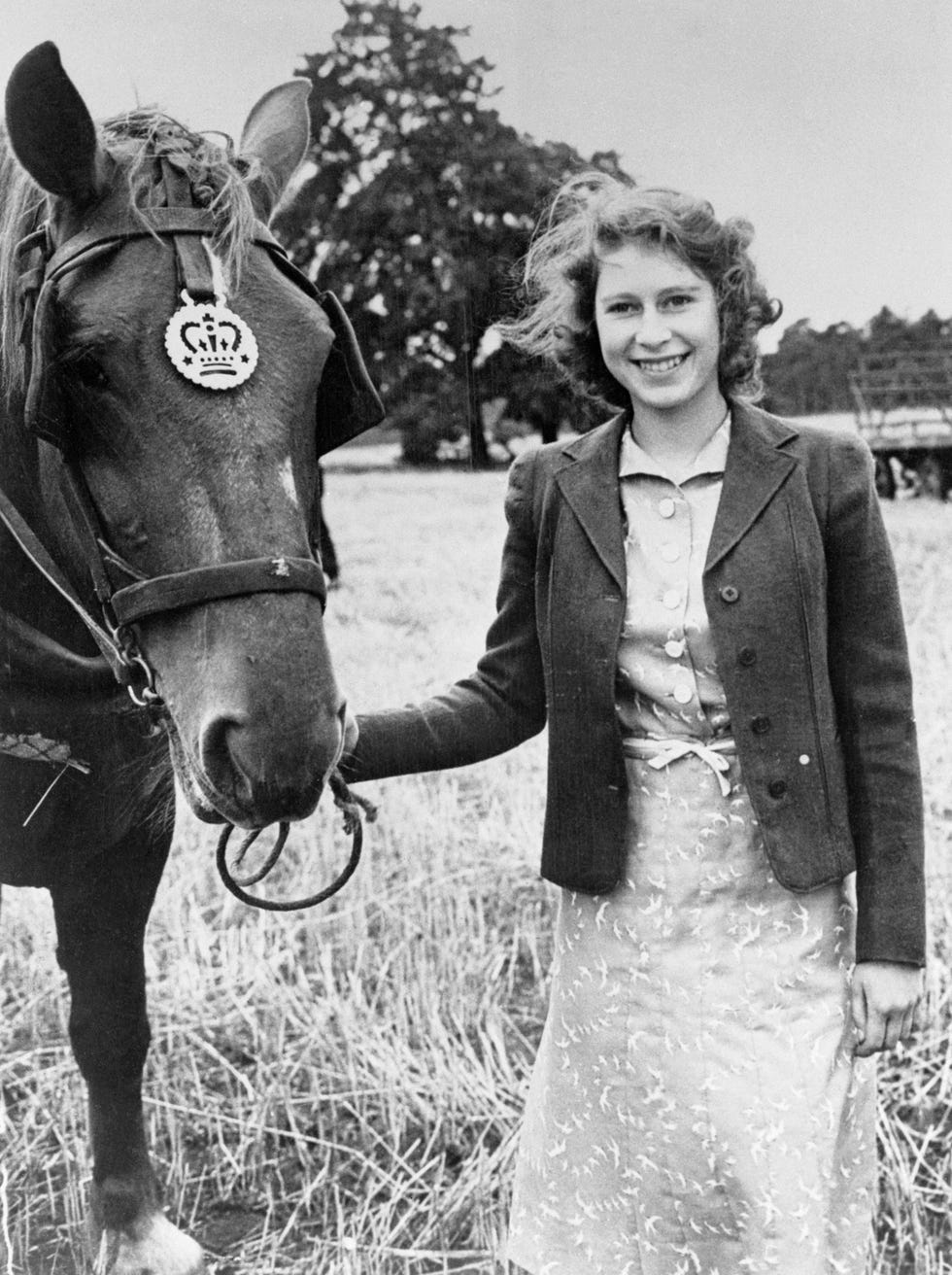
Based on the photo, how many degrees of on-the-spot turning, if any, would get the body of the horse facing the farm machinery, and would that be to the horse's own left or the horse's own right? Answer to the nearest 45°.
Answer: approximately 90° to the horse's own left

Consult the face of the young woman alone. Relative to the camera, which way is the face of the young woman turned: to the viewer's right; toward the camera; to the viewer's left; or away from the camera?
toward the camera

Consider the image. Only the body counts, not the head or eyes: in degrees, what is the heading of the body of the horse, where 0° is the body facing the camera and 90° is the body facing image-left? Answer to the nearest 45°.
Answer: approximately 315°

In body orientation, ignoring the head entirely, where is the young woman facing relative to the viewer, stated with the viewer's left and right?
facing the viewer

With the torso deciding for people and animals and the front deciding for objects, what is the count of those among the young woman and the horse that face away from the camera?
0

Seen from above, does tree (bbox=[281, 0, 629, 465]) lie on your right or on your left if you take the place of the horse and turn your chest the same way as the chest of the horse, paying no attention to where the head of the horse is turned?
on your left

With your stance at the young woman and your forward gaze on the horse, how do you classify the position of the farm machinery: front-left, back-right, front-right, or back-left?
back-right
